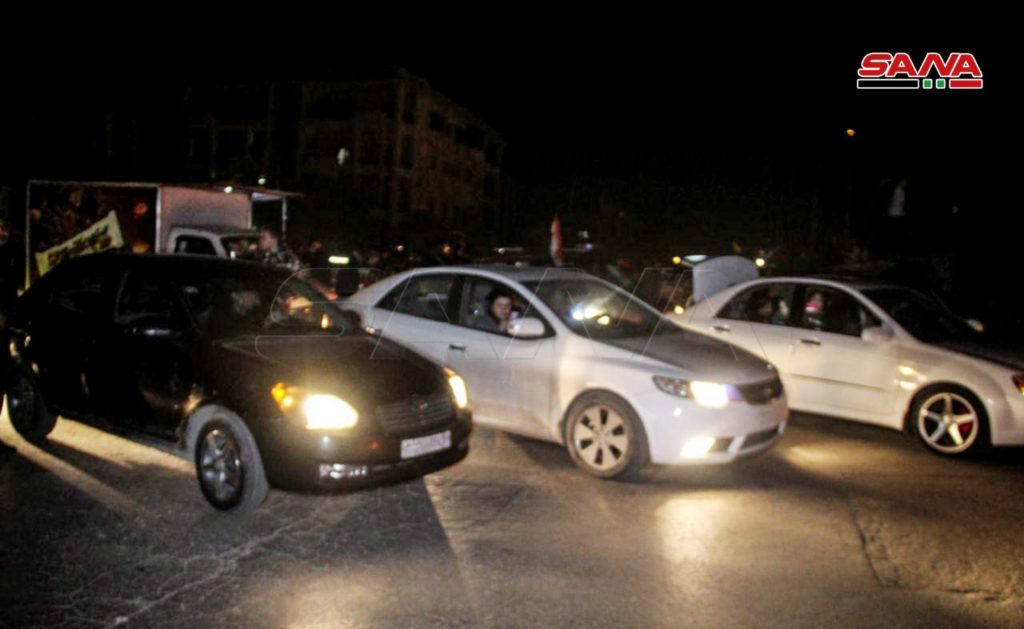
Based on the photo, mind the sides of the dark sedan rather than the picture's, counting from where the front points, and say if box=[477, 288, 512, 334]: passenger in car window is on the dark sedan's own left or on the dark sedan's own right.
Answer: on the dark sedan's own left

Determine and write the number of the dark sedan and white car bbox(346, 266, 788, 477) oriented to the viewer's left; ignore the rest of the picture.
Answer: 0

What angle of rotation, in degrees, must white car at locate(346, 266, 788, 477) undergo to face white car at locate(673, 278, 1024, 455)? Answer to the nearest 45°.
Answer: approximately 90° to its left

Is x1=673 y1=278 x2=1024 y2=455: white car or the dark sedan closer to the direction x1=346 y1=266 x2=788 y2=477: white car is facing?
the white car

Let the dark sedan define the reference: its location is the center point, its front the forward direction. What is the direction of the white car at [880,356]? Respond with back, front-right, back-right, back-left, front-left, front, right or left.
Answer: front-left

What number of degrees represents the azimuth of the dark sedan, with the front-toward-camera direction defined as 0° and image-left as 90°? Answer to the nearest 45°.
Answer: approximately 315°

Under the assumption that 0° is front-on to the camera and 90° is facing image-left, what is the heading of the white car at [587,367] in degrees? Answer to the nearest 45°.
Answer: approximately 315°
